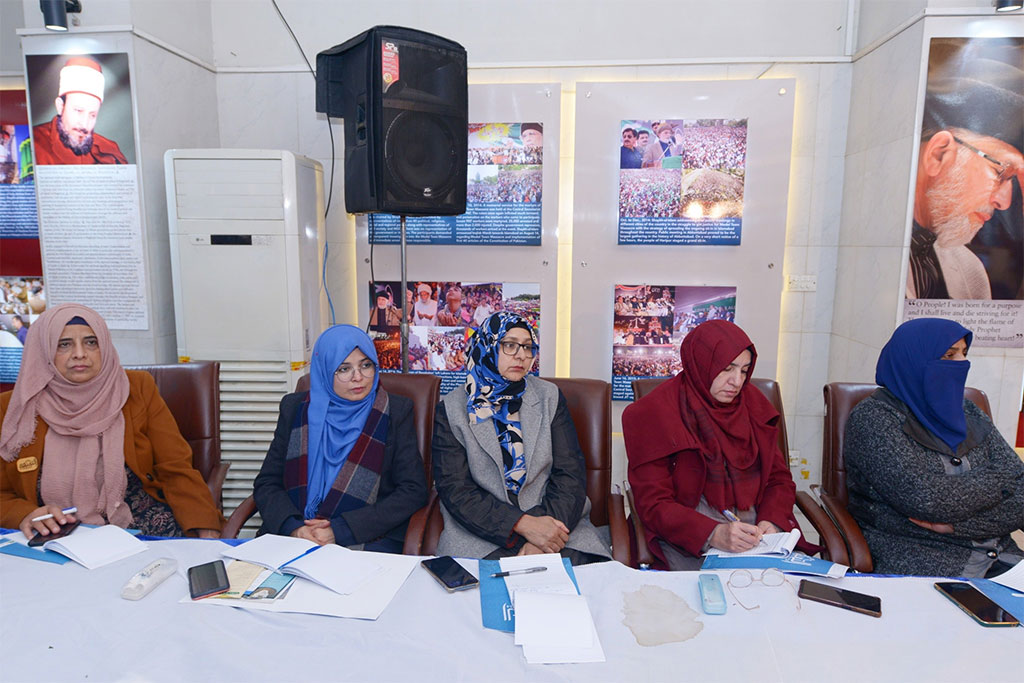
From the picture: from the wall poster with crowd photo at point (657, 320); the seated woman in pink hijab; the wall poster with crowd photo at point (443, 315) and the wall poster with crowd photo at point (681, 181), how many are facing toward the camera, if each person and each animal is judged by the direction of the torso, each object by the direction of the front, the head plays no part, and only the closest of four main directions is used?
4

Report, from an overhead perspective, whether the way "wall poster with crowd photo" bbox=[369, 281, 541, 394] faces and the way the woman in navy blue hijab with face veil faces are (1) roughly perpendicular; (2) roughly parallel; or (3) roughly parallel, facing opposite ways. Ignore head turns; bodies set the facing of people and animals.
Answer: roughly parallel

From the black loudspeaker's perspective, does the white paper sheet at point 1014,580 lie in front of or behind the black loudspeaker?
in front

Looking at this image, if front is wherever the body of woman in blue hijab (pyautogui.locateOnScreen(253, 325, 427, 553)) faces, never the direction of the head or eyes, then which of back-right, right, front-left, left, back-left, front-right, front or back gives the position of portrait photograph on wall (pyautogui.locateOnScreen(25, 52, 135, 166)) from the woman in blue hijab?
back-right

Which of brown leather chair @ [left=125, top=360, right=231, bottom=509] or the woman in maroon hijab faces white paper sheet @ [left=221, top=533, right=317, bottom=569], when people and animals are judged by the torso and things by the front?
the brown leather chair

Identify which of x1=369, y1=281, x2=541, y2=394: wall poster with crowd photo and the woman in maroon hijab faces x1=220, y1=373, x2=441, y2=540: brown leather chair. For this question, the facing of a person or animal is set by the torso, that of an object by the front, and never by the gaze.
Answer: the wall poster with crowd photo

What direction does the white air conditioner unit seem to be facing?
toward the camera

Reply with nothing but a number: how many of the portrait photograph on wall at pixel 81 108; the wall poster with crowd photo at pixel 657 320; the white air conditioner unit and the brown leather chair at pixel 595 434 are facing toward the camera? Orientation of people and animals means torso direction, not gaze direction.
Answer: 4

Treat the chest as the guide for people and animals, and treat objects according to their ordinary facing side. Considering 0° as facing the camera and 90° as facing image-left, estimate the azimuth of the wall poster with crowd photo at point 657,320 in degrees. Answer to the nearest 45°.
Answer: approximately 0°

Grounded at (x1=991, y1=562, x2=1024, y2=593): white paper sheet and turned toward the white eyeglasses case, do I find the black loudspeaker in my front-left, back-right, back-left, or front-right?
front-right

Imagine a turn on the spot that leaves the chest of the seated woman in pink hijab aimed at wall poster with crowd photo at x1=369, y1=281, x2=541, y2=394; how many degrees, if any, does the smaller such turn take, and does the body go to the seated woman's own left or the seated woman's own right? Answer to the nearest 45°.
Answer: approximately 135° to the seated woman's own left

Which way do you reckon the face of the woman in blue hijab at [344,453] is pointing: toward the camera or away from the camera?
toward the camera

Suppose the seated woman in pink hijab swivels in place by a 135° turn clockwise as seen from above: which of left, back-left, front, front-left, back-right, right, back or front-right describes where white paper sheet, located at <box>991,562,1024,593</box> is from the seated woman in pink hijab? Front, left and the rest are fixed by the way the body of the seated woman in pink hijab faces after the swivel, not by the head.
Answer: back

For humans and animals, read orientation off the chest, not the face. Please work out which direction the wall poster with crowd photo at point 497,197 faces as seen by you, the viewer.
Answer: facing the viewer

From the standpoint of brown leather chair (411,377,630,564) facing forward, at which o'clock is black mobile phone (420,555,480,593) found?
The black mobile phone is roughly at 1 o'clock from the brown leather chair.

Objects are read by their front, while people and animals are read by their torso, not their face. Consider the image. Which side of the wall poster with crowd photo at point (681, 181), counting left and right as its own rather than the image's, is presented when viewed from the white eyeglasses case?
front

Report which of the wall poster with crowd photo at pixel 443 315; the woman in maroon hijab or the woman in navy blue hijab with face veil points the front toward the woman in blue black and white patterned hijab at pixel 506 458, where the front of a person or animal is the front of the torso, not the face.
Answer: the wall poster with crowd photo
